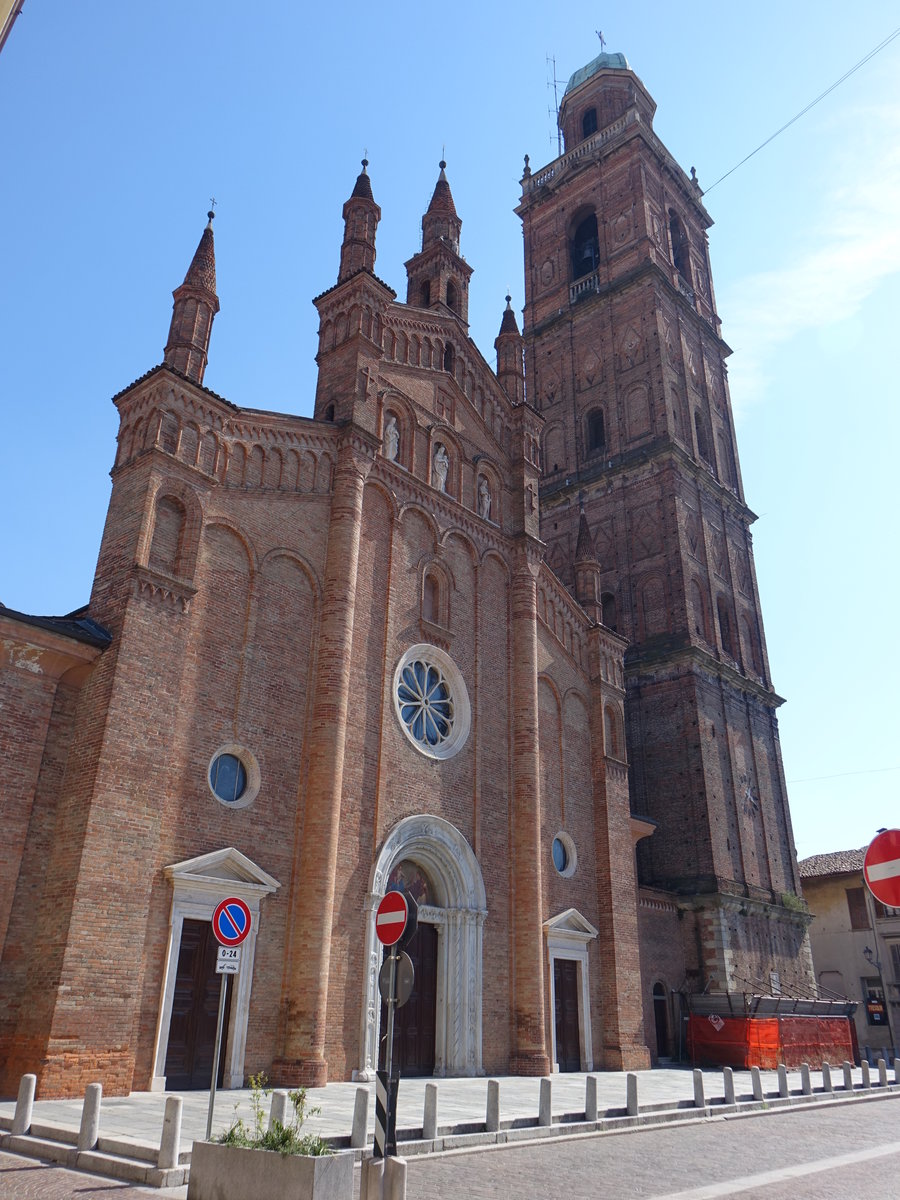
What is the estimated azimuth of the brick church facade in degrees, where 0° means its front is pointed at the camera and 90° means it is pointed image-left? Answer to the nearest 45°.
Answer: approximately 315°

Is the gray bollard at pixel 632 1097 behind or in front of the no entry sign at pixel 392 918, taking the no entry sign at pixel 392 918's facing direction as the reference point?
behind

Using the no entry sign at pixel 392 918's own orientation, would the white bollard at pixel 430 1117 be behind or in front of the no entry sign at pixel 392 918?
behind

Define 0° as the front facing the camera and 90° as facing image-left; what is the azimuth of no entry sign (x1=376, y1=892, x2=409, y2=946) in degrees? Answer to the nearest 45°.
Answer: approximately 45°

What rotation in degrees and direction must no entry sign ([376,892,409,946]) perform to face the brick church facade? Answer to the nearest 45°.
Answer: approximately 135° to its right

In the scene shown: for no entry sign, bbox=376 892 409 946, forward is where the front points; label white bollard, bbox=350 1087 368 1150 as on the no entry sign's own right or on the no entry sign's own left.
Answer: on the no entry sign's own right

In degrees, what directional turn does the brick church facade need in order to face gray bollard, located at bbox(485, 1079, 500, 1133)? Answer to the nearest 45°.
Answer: approximately 45° to its right

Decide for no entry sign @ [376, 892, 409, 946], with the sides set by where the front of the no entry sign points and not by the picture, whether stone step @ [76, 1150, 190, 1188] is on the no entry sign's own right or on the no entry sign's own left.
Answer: on the no entry sign's own right

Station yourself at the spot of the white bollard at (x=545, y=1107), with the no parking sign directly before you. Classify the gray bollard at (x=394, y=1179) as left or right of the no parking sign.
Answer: left

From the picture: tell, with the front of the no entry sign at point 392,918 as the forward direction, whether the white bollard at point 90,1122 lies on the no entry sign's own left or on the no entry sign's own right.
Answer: on the no entry sign's own right

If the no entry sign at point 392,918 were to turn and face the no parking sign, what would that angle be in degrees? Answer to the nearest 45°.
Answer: approximately 90° to its right

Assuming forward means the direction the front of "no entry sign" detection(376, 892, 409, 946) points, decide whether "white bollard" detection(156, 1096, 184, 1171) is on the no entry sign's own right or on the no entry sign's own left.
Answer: on the no entry sign's own right
